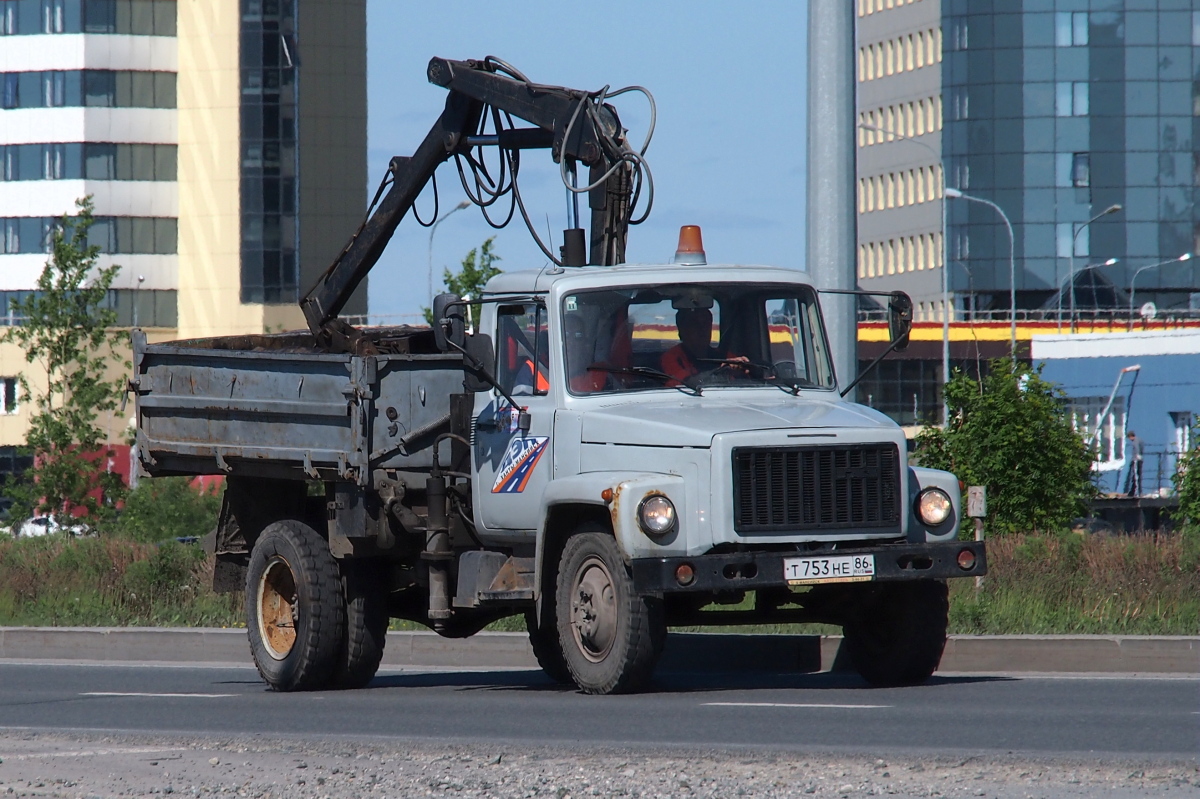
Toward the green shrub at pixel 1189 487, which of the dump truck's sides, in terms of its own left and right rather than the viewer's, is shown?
left

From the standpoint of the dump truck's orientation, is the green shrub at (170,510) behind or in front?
behind

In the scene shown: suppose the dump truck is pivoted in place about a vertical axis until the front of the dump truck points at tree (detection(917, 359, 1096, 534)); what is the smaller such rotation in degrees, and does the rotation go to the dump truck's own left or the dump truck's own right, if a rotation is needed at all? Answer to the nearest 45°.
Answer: approximately 90° to the dump truck's own left

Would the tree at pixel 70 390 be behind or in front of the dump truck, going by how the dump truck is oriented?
behind

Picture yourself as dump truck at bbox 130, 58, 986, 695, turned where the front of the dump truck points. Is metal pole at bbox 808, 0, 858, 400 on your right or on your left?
on your left

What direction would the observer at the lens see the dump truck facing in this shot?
facing the viewer and to the right of the viewer

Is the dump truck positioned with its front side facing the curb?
no

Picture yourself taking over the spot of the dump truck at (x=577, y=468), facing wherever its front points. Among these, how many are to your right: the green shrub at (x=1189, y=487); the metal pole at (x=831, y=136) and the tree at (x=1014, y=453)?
0
